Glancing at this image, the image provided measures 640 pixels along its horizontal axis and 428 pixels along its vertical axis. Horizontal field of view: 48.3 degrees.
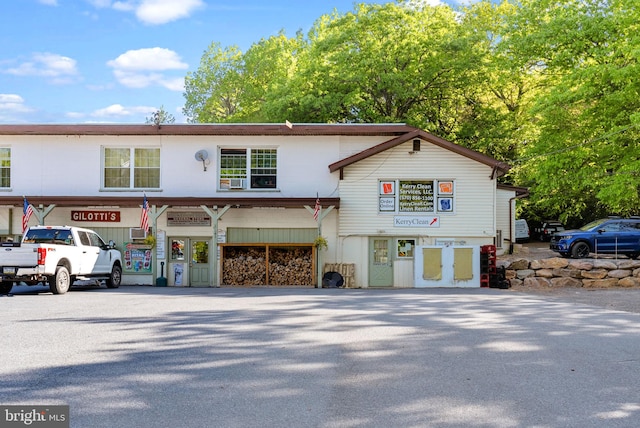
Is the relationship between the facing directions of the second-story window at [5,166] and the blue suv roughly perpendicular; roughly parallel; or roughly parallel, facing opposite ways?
roughly perpendicular

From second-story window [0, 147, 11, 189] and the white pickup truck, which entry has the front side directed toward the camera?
the second-story window

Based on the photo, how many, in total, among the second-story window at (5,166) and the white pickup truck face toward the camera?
1

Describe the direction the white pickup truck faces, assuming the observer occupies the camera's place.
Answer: facing away from the viewer and to the right of the viewer

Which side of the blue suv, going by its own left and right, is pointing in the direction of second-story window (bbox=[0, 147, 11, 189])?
front

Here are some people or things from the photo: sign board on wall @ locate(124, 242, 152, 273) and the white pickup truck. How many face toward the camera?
1

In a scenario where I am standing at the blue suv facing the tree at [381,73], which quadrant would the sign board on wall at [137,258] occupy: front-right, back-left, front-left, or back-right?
front-left

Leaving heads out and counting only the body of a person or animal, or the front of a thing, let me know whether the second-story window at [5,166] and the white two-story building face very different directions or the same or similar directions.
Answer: same or similar directions

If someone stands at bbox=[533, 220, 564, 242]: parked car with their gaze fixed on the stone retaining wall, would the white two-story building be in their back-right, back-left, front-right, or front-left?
front-right

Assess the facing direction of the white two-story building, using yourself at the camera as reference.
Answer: facing the viewer

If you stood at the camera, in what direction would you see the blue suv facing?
facing the viewer and to the left of the viewer

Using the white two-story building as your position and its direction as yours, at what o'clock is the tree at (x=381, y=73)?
The tree is roughly at 7 o'clock from the white two-story building.

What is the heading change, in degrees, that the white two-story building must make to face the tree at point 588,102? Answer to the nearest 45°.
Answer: approximately 90° to its left

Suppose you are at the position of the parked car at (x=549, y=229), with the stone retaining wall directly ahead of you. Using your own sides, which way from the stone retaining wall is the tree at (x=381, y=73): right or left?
right

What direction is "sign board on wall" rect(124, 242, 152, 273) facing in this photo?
toward the camera

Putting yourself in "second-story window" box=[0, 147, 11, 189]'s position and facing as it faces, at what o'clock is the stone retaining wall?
The stone retaining wall is roughly at 10 o'clock from the second-story window.
